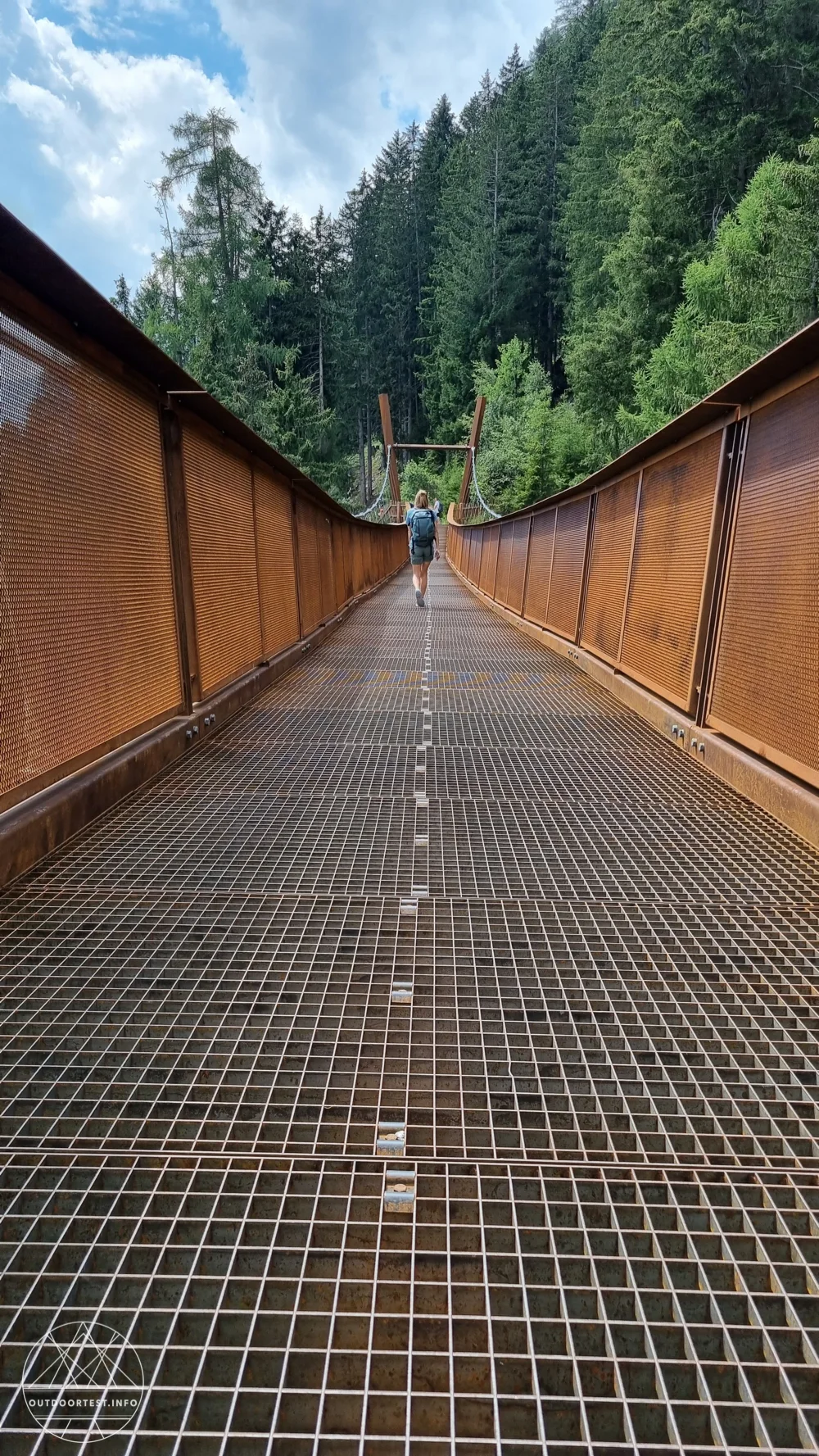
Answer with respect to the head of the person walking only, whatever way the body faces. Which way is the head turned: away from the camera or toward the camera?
away from the camera

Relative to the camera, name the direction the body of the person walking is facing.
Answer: away from the camera
